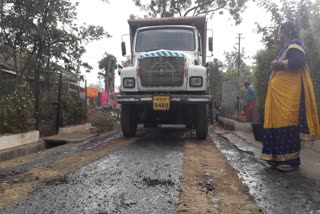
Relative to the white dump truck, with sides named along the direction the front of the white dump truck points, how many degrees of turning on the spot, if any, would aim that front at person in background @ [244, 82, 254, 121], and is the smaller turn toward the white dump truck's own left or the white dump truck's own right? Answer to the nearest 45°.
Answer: approximately 135° to the white dump truck's own left

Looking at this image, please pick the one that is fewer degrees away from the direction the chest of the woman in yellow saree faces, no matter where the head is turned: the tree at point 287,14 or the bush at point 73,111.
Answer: the bush

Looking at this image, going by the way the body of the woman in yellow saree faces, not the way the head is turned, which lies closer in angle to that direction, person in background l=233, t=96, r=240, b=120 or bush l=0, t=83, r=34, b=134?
the bush

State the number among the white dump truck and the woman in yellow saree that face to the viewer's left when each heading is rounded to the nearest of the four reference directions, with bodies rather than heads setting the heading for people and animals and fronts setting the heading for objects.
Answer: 1

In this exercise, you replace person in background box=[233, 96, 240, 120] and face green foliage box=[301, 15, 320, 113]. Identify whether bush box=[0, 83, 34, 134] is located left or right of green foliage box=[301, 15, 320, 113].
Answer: right

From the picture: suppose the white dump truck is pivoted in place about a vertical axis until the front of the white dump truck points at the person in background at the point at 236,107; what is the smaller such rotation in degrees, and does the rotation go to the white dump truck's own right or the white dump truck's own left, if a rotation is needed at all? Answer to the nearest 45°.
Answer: approximately 135° to the white dump truck's own left

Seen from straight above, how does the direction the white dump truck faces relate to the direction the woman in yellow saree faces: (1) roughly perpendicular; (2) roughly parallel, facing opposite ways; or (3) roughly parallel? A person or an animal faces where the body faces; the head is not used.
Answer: roughly perpendicular

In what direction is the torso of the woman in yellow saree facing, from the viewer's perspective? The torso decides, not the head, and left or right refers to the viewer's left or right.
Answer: facing to the left of the viewer

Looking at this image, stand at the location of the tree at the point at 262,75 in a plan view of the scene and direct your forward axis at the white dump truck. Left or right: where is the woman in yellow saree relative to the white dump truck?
left

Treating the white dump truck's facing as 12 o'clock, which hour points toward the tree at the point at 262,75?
The tree is roughly at 8 o'clock from the white dump truck.

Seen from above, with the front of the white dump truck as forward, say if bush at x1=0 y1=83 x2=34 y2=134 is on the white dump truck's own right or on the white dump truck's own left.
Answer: on the white dump truck's own right
